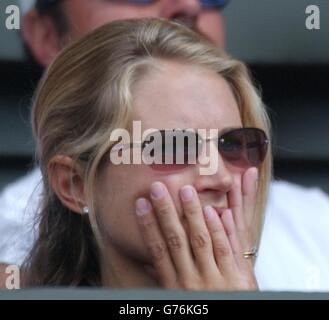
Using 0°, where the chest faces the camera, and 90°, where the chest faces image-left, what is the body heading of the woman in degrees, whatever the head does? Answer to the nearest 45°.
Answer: approximately 315°

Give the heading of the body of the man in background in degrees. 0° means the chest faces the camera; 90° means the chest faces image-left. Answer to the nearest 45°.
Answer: approximately 315°
